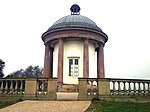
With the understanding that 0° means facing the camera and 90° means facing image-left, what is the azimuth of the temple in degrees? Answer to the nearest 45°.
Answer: approximately 0°

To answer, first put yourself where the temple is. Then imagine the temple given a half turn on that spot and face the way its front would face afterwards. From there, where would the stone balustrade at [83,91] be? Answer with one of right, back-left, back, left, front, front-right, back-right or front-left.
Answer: back

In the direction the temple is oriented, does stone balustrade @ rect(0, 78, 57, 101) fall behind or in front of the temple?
in front

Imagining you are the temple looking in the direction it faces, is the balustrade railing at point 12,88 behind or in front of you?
in front
